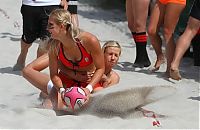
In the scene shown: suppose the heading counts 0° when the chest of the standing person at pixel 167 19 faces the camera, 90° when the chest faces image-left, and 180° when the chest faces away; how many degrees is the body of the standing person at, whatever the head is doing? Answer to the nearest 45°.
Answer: approximately 45°

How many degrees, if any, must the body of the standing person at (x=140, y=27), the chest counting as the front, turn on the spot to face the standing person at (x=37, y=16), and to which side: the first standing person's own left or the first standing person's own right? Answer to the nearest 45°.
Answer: approximately 45° to the first standing person's own right

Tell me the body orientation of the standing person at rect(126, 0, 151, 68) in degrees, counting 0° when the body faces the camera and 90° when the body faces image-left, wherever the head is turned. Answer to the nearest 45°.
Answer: approximately 0°

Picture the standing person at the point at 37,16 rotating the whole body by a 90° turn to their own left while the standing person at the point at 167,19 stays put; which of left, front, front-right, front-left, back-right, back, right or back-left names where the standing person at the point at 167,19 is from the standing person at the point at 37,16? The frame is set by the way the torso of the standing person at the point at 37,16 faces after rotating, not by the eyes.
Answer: front-left
